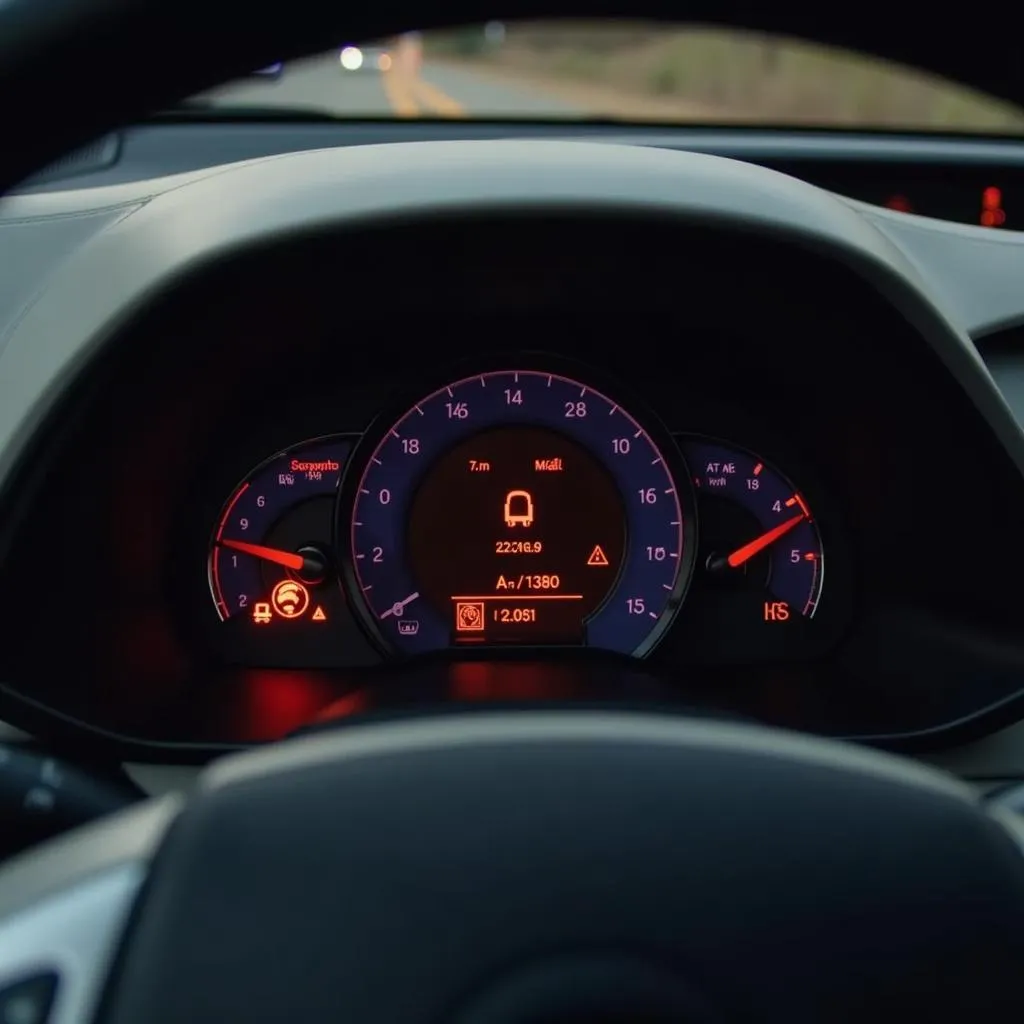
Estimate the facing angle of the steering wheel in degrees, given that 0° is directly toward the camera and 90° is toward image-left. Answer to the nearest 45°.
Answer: approximately 0°

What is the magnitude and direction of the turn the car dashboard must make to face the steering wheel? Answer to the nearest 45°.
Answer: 0° — it already faces it

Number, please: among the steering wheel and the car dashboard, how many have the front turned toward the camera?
2

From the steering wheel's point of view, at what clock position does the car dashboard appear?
The car dashboard is roughly at 6 o'clock from the steering wheel.
